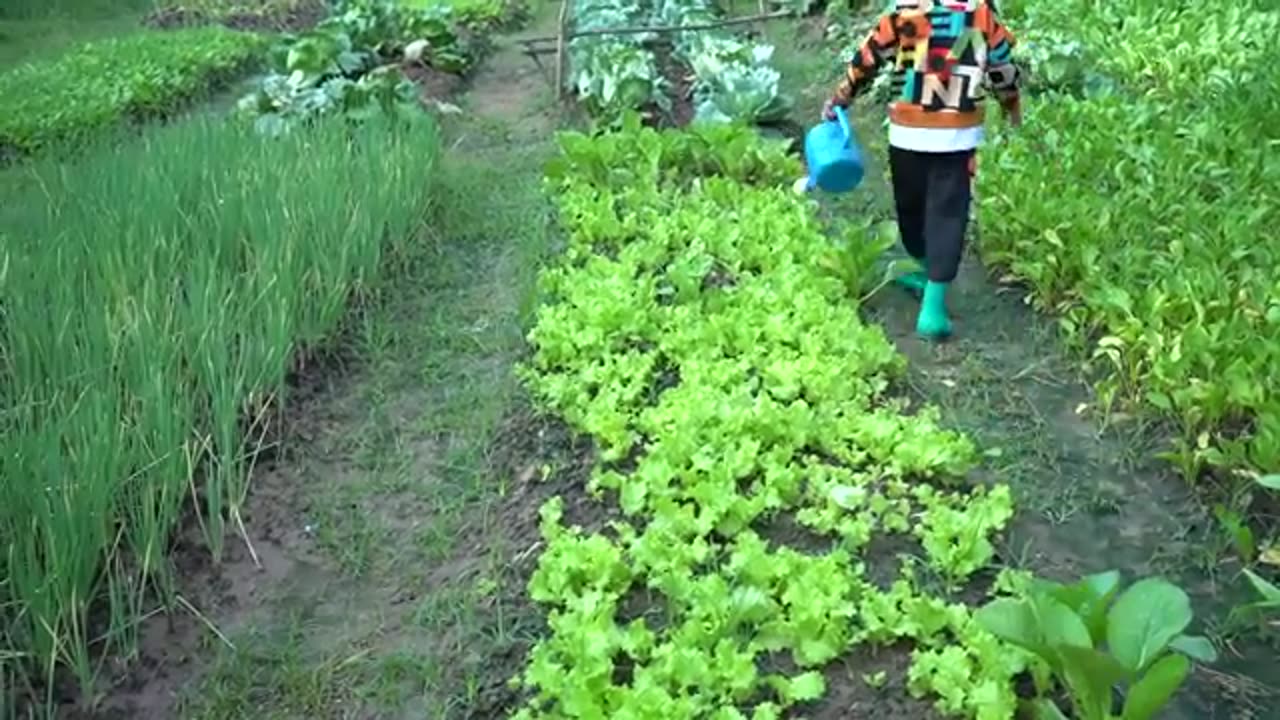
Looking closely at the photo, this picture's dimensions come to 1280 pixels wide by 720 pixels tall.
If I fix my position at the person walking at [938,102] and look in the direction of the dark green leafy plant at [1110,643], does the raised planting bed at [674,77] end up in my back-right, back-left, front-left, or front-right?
back-right

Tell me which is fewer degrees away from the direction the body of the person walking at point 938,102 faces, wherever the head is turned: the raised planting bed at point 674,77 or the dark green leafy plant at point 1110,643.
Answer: the raised planting bed
